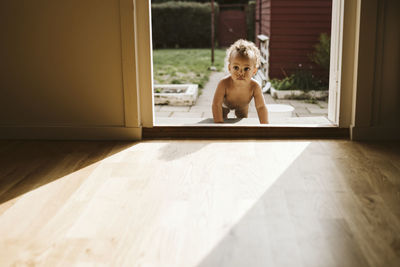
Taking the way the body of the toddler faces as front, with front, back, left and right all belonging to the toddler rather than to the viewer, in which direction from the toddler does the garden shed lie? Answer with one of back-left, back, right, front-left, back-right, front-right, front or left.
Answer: back

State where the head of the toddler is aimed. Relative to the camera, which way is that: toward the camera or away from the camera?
toward the camera

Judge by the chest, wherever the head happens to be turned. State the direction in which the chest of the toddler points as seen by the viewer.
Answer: toward the camera

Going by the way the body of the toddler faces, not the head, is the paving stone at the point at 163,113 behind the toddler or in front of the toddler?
behind

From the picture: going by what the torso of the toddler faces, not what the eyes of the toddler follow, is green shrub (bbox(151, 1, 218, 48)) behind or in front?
behind
